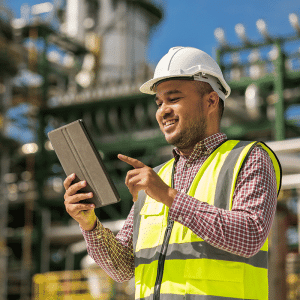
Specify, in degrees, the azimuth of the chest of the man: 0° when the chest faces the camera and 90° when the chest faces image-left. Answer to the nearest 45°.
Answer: approximately 45°

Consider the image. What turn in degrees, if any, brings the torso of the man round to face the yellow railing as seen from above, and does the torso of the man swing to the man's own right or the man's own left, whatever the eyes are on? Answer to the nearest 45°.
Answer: approximately 135° to the man's own right
